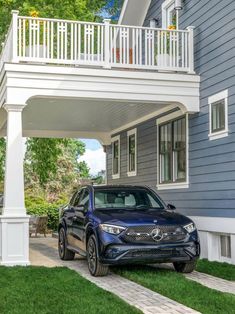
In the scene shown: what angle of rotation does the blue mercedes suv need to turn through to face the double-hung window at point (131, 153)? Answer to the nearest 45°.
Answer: approximately 135° to its left

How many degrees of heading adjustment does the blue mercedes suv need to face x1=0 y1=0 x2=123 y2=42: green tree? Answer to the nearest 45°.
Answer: approximately 135° to its left

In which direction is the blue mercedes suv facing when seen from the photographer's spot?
facing the viewer and to the right of the viewer

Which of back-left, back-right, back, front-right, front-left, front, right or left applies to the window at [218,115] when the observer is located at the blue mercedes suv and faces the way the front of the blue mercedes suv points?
left

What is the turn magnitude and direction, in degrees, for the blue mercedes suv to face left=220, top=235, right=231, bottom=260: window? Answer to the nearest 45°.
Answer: approximately 90° to its left

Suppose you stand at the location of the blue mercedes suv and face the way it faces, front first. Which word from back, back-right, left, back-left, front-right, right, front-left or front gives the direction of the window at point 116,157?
back-left
